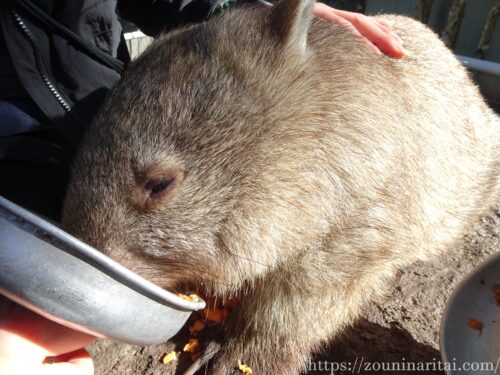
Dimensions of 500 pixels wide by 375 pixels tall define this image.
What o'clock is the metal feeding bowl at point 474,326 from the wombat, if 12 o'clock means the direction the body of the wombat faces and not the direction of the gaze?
The metal feeding bowl is roughly at 8 o'clock from the wombat.

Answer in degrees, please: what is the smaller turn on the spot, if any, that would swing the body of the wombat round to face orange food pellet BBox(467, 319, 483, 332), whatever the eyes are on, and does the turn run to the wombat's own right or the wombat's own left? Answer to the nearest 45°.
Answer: approximately 135° to the wombat's own left

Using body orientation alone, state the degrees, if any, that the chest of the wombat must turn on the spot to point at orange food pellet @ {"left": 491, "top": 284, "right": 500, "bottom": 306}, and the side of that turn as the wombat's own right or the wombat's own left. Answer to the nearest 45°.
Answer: approximately 135° to the wombat's own left

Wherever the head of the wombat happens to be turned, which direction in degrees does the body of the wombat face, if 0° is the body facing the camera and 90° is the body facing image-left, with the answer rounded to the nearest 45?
approximately 45°
